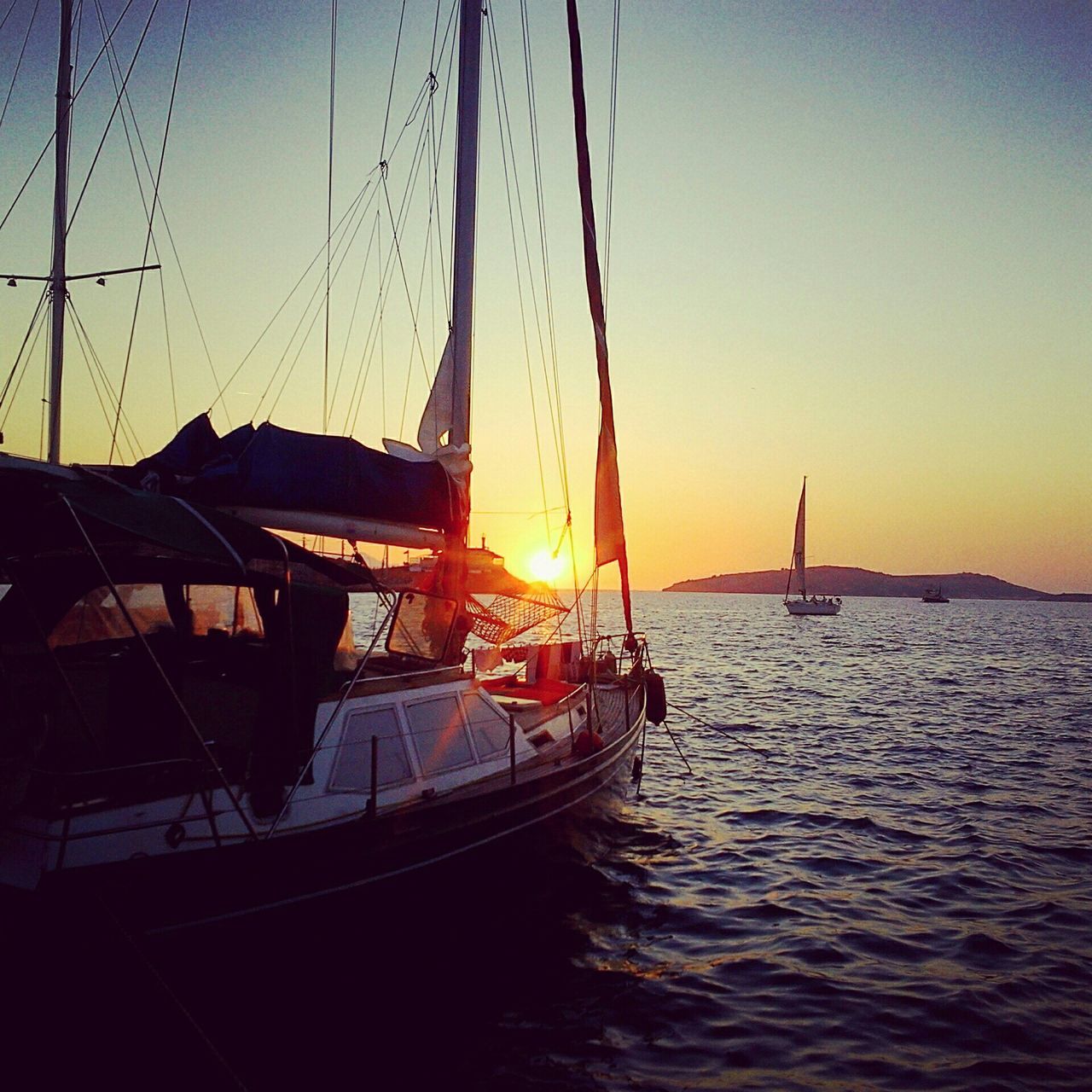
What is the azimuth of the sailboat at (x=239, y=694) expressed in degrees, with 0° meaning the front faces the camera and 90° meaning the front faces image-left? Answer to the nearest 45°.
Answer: approximately 225°
